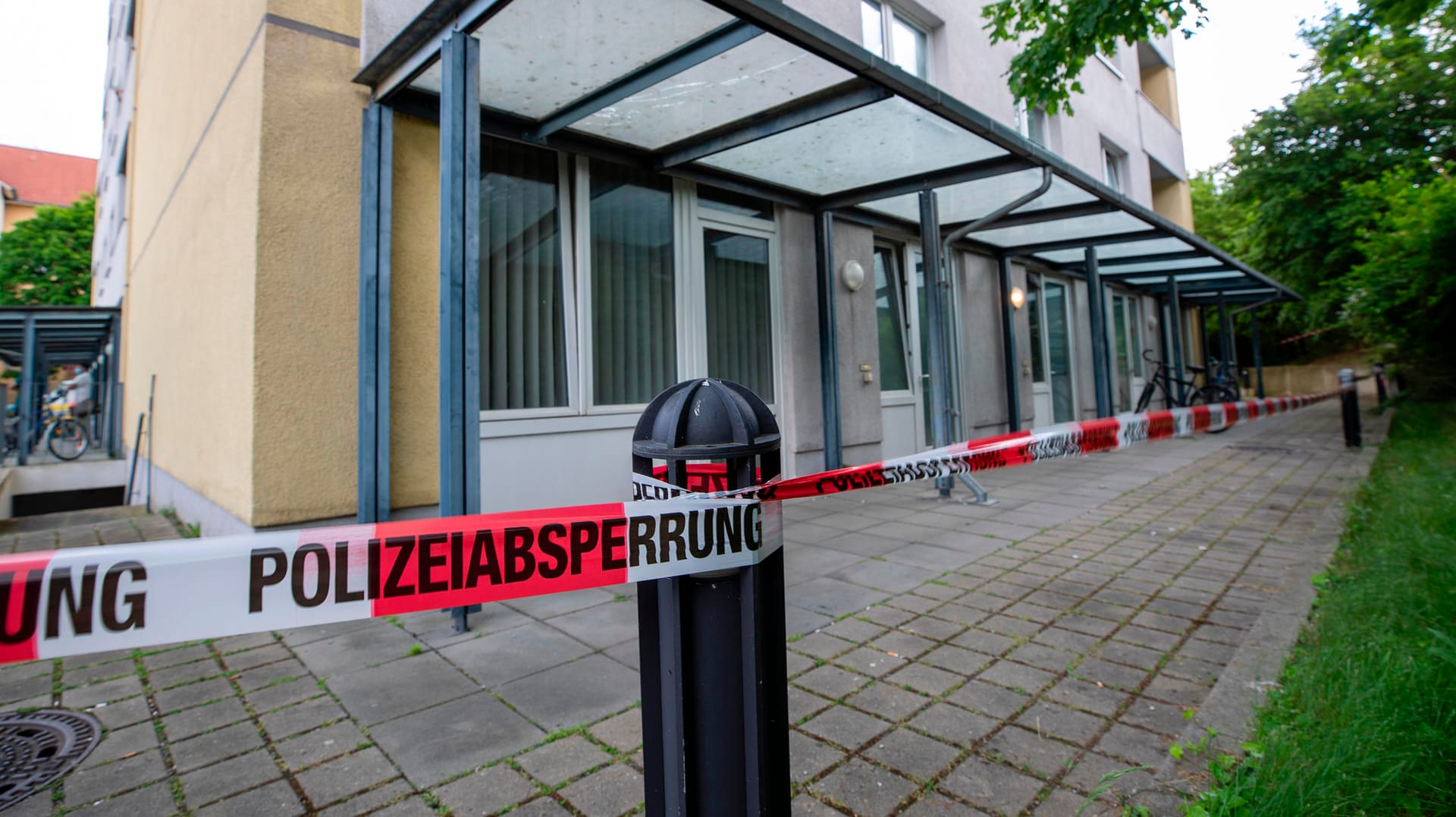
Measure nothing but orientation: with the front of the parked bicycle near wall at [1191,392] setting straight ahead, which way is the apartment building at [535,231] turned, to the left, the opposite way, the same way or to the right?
the opposite way

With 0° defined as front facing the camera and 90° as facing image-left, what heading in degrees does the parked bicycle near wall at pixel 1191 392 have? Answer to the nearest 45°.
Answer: approximately 90°

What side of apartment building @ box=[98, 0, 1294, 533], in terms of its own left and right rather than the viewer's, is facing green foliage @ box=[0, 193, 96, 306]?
back

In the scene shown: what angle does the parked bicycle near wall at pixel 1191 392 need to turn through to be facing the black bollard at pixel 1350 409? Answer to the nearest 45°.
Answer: approximately 135° to its left

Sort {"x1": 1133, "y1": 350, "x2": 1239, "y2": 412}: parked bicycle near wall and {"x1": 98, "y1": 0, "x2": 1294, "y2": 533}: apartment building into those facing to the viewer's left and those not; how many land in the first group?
1

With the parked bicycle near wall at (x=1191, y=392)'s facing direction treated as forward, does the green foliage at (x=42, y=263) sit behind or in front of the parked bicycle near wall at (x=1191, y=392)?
in front

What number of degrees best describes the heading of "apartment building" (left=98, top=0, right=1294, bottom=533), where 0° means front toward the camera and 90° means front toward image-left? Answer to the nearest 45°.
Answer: approximately 315°

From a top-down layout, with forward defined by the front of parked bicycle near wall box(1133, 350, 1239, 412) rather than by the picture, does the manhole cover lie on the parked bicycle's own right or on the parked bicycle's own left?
on the parked bicycle's own left
